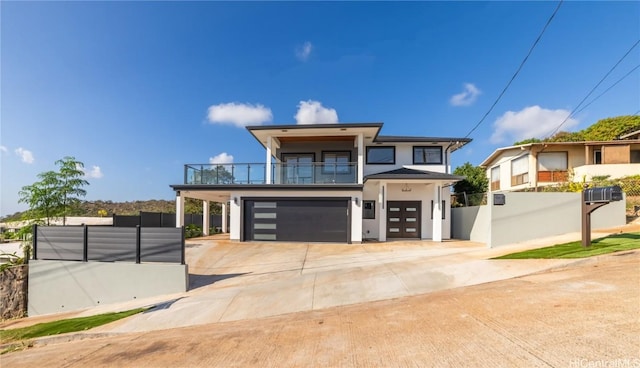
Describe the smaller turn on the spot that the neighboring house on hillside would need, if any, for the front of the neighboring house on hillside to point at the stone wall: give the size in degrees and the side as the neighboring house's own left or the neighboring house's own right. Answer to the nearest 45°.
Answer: approximately 45° to the neighboring house's own right

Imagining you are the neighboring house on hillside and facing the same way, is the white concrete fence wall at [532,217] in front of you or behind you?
in front

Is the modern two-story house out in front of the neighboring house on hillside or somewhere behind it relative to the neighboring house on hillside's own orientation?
in front

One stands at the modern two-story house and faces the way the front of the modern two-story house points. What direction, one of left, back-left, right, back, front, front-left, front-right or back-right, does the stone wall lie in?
front-right

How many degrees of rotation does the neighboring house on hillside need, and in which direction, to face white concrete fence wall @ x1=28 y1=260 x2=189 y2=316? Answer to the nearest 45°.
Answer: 0° — it already faces it

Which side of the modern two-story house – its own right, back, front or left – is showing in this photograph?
front

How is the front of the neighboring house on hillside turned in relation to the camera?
facing the viewer

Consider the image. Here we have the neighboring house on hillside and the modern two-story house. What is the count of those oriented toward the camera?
2

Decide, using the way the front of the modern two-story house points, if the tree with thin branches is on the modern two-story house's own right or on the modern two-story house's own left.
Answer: on the modern two-story house's own right

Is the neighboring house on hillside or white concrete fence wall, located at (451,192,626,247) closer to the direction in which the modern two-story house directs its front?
the white concrete fence wall
